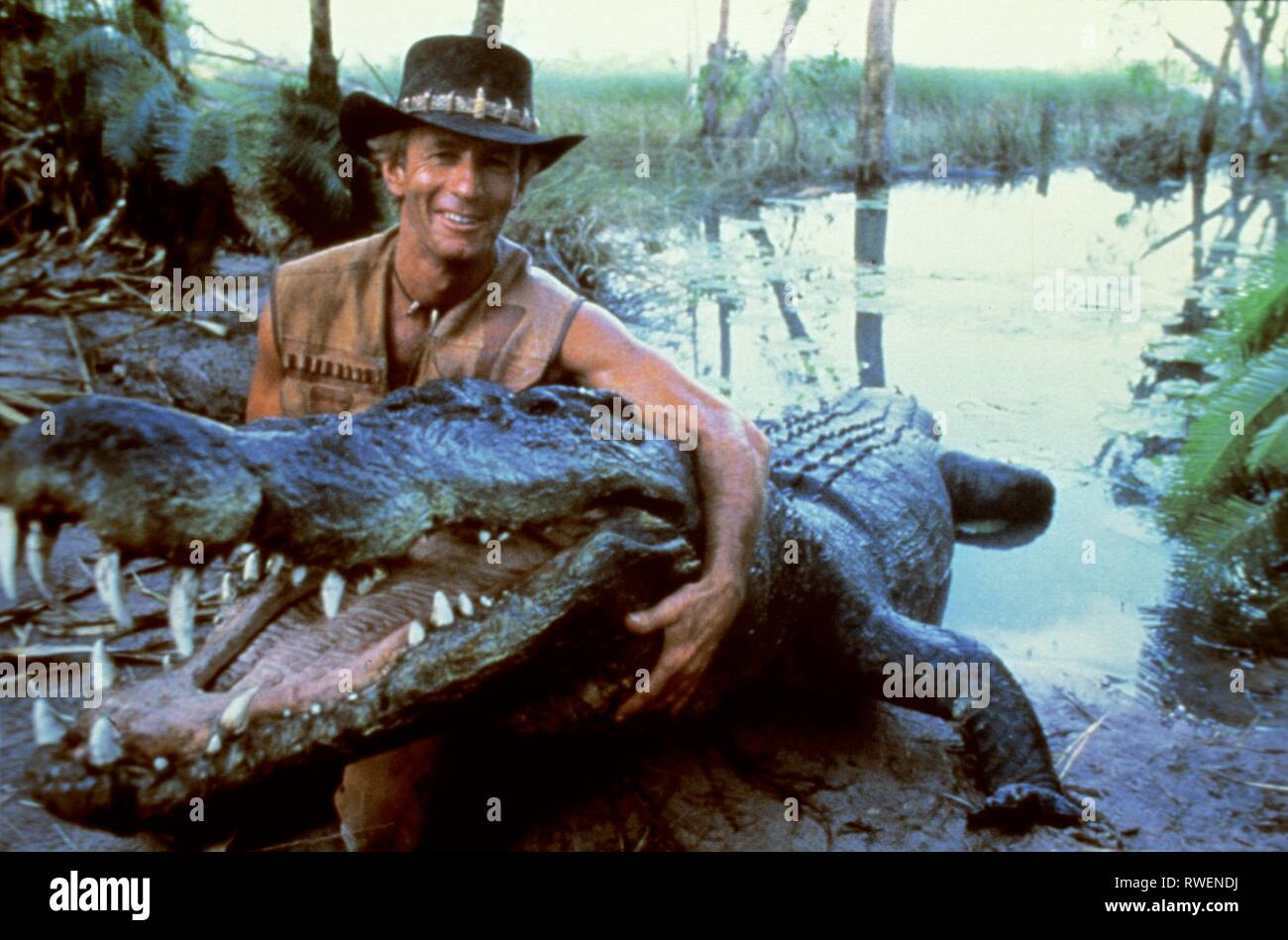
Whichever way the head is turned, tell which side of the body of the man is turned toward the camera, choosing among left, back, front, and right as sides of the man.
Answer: front

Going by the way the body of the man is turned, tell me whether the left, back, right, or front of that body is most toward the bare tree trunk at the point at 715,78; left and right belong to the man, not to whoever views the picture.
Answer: back

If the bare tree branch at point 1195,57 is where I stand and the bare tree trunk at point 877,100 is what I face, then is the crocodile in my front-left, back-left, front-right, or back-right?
front-left

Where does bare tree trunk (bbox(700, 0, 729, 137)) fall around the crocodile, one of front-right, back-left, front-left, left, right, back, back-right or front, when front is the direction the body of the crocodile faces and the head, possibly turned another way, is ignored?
back-right

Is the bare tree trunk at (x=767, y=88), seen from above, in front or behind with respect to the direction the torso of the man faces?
behind

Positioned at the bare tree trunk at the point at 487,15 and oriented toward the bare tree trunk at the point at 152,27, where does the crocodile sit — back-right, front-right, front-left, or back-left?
back-left

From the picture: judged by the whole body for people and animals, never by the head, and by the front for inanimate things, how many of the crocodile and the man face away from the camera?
0

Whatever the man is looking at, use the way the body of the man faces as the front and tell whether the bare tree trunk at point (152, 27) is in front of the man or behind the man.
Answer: behind

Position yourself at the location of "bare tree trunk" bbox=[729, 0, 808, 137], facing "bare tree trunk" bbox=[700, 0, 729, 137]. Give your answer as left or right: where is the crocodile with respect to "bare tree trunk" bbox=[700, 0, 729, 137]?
left

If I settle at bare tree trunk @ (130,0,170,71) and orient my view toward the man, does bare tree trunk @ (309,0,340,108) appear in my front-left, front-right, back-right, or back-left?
front-left

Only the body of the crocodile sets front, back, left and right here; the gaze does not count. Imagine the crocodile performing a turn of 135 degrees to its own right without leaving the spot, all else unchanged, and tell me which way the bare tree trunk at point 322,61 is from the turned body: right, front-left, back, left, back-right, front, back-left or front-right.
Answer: front

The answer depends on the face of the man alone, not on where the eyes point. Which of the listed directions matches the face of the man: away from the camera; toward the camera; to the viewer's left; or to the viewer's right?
toward the camera

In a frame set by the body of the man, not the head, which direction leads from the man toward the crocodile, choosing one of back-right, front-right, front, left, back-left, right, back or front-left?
front

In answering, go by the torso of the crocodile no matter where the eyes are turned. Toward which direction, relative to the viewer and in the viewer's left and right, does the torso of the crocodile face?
facing the viewer and to the left of the viewer

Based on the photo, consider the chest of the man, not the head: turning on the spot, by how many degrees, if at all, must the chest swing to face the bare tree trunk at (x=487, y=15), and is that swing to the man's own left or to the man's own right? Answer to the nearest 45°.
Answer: approximately 180°
